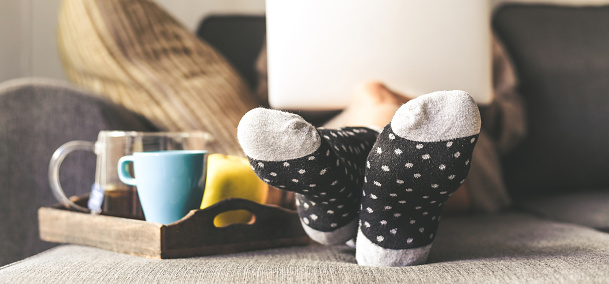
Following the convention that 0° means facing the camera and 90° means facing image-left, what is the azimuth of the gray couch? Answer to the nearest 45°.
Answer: approximately 0°

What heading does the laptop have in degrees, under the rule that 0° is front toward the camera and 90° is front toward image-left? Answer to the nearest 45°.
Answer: approximately 180°

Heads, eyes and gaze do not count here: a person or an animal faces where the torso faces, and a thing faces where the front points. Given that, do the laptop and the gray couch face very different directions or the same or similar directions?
very different directions
